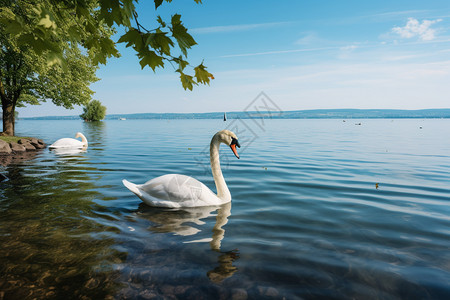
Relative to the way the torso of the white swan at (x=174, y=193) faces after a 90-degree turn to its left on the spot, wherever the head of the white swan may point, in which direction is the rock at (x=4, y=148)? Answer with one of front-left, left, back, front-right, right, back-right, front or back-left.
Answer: front-left

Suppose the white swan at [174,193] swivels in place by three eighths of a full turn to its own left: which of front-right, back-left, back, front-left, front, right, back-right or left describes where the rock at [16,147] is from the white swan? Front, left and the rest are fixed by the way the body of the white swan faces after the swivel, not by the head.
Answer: front

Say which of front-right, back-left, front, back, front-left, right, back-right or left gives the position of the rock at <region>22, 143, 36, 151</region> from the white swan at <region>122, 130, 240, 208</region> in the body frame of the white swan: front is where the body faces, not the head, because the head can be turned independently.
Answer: back-left

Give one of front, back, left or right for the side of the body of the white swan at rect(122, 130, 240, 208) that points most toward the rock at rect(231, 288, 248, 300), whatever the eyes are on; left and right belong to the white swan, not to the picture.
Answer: right

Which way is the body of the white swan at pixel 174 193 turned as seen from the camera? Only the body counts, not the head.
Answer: to the viewer's right
